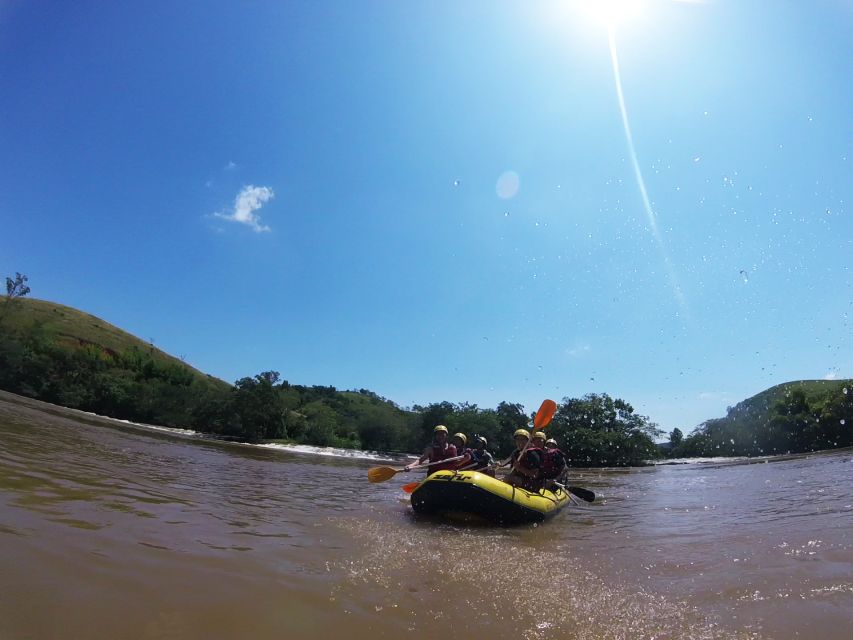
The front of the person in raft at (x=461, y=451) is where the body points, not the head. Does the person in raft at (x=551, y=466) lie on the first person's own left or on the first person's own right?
on the first person's own left

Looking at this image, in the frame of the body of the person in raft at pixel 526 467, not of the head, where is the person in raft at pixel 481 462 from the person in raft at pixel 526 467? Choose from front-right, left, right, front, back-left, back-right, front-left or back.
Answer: right

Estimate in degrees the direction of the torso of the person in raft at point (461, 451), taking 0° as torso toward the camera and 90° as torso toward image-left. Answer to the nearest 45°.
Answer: approximately 45°

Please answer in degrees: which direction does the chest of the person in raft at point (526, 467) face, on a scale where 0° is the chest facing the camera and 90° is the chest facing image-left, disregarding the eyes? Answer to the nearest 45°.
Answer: approximately 45°

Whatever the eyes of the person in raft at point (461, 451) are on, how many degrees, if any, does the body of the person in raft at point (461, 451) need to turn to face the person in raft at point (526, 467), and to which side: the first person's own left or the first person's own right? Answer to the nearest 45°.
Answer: approximately 90° to the first person's own left

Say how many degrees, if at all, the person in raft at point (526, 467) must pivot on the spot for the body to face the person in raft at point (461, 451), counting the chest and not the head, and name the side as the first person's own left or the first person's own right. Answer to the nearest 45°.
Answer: approximately 90° to the first person's own right

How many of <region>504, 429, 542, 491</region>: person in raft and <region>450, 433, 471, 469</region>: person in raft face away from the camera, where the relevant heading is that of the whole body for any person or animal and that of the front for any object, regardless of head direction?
0
